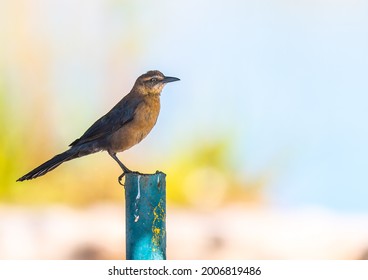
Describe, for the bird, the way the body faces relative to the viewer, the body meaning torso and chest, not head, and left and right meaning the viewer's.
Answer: facing to the right of the viewer
